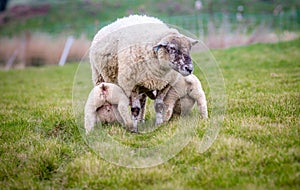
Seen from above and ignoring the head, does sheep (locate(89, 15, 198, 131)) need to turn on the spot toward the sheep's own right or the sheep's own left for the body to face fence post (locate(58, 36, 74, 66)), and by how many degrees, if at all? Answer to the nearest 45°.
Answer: approximately 135° to the sheep's own left

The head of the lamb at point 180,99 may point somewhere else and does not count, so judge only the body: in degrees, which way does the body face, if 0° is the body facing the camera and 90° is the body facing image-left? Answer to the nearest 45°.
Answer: approximately 135°

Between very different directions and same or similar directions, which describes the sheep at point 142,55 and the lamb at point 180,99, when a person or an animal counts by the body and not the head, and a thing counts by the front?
very different directions

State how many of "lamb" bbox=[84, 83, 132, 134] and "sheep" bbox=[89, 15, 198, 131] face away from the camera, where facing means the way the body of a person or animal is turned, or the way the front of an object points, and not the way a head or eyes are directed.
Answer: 1

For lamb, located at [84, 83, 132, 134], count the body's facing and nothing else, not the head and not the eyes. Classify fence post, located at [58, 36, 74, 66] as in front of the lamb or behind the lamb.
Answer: in front

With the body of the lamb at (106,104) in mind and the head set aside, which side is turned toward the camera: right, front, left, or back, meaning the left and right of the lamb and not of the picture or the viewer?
back

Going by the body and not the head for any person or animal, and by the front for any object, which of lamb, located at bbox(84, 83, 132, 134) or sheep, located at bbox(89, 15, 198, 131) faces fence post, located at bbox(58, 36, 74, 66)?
the lamb

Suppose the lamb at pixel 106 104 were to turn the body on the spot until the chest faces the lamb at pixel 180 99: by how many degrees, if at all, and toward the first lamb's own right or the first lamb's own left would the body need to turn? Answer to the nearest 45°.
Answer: approximately 90° to the first lamb's own right

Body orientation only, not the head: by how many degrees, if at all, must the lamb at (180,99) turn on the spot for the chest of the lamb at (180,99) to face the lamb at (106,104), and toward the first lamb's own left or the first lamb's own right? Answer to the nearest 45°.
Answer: approximately 45° to the first lamb's own left

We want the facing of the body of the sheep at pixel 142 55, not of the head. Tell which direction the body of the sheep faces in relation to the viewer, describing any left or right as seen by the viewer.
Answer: facing the viewer and to the right of the viewer

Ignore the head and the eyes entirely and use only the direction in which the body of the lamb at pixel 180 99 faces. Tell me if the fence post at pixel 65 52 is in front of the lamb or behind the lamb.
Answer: in front

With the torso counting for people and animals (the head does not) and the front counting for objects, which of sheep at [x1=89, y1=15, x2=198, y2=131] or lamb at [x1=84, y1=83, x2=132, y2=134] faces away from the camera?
the lamb
